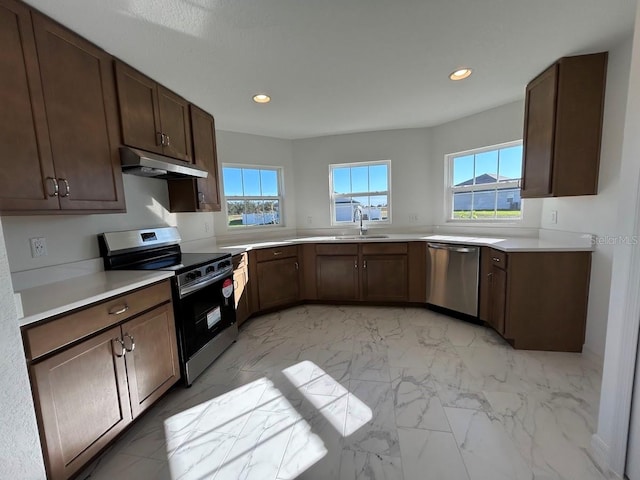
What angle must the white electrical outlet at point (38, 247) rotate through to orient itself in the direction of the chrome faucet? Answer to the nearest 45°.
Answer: approximately 45° to its left

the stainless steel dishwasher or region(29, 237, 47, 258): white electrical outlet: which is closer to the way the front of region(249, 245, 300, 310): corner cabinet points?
the stainless steel dishwasher

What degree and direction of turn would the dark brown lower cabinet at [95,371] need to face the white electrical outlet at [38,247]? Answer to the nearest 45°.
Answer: approximately 135° to its left

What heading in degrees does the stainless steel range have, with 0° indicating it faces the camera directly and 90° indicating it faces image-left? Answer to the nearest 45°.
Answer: approximately 315°

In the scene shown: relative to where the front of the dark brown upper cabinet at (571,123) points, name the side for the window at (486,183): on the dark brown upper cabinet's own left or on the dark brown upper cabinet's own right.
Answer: on the dark brown upper cabinet's own right

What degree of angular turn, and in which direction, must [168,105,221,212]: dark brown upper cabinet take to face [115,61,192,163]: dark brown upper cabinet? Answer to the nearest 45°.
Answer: approximately 90° to its right
